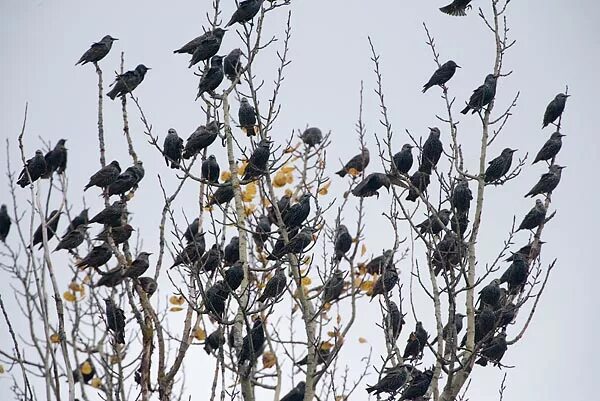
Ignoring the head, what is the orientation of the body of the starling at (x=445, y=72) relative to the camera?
to the viewer's right

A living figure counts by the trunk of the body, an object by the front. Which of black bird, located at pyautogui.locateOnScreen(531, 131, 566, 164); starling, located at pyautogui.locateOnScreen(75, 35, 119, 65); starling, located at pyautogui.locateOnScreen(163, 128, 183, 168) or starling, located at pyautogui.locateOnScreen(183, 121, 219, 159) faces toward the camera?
starling, located at pyautogui.locateOnScreen(163, 128, 183, 168)

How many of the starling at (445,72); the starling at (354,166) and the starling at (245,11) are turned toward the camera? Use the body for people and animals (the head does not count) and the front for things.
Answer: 0

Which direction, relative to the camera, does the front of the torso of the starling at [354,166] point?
to the viewer's right

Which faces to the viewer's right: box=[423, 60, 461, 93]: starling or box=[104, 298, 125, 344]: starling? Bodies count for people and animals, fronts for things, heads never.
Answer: box=[423, 60, 461, 93]: starling

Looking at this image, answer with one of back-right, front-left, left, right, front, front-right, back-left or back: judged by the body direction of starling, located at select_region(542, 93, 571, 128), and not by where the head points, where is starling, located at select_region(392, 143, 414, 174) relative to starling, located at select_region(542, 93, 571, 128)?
back-right

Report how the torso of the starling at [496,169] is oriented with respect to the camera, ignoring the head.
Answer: to the viewer's right

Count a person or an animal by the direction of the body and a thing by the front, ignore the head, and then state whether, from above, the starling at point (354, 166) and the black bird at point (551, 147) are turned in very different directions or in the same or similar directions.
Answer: same or similar directions

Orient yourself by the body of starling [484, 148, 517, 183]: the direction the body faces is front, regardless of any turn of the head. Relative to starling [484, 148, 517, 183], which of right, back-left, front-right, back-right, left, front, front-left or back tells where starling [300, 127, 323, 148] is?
back-left

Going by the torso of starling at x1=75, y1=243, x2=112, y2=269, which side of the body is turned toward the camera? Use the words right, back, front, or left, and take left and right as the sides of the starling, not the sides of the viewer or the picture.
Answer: right

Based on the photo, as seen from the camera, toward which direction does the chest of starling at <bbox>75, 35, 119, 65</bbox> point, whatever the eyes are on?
to the viewer's right

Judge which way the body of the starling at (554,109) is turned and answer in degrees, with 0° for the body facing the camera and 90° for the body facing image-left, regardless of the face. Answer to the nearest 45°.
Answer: approximately 270°
